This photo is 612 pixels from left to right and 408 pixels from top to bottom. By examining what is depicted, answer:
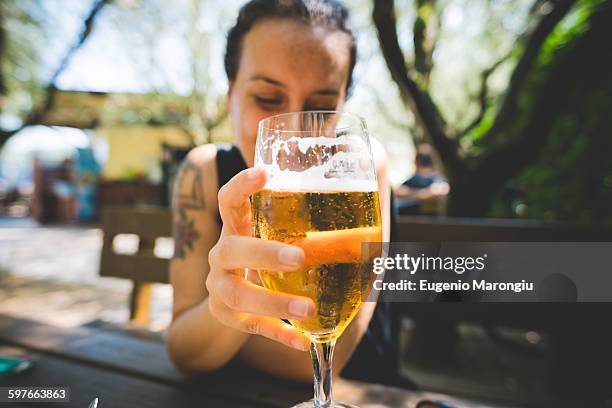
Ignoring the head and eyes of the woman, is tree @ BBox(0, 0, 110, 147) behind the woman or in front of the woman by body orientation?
behind

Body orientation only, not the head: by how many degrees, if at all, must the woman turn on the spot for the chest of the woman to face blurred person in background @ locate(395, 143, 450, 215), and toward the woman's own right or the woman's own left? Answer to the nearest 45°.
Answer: approximately 135° to the woman's own left

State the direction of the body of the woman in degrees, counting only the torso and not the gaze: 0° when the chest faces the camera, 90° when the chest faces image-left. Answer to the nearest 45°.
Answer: approximately 0°

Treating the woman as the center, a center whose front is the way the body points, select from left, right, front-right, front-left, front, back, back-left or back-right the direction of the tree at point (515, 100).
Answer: back-left

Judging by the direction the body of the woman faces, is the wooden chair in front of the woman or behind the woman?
behind

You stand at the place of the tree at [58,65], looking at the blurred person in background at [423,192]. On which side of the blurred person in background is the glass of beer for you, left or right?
right
